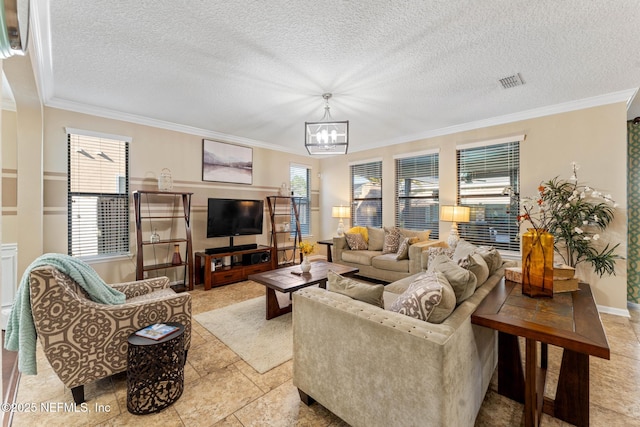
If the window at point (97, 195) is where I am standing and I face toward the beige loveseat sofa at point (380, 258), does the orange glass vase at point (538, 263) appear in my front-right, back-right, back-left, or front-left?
front-right

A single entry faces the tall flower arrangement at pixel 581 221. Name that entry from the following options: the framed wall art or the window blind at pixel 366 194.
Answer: the framed wall art

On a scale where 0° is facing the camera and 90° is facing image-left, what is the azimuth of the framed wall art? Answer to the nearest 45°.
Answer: approximately 315°

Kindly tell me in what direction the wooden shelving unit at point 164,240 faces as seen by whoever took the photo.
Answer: facing the viewer

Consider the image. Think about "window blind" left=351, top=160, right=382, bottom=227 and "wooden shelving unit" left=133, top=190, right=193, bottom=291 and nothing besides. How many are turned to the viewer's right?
0

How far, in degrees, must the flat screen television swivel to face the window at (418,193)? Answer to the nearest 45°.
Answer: approximately 45° to its left

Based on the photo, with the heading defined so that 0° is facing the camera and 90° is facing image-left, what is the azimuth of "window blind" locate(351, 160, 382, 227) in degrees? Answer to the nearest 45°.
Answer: approximately 45°

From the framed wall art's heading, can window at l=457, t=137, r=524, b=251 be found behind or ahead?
ahead

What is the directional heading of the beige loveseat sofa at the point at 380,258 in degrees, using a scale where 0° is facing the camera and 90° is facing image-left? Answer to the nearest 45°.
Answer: approximately 45°

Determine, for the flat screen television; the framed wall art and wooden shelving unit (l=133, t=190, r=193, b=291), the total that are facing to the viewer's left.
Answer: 0

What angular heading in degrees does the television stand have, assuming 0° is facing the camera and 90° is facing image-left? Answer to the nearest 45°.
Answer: approximately 315°

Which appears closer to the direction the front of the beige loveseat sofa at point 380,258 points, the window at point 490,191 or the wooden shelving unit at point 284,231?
the wooden shelving unit

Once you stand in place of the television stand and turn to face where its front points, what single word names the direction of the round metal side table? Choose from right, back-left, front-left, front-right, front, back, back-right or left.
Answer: front-right

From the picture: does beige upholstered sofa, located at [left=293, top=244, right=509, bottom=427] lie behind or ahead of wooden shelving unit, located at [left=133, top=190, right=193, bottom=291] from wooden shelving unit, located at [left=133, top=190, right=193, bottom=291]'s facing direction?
ahead

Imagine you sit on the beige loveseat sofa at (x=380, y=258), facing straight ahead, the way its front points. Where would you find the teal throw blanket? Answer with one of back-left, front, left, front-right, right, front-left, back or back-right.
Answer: front
